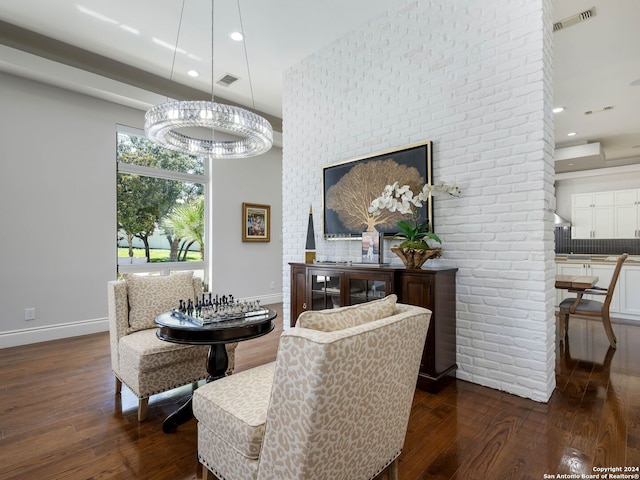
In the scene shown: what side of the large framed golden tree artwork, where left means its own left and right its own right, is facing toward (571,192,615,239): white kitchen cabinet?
back

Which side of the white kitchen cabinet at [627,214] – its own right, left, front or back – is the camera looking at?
front

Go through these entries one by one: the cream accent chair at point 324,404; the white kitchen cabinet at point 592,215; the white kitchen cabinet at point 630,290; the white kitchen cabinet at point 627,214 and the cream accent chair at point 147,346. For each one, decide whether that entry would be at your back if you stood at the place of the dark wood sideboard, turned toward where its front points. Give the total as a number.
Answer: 3

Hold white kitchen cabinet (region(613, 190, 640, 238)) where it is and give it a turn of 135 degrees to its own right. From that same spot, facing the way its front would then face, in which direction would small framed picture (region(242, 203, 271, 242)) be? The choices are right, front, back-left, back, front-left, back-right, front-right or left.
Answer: left

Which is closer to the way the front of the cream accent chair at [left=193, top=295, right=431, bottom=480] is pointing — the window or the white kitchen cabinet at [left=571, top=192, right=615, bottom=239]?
the window

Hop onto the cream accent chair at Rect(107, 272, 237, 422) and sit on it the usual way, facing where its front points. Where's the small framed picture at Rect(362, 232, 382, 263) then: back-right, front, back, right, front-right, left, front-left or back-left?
front-left

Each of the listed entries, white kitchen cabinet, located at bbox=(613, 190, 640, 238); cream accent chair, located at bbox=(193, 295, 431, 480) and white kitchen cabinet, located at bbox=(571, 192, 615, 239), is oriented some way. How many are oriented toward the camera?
2

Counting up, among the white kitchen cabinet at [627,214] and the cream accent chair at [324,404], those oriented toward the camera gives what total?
1

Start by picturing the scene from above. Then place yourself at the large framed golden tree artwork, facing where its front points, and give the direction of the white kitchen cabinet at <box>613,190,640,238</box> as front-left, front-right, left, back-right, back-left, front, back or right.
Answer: back

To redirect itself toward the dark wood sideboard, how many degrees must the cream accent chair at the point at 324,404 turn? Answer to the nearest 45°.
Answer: approximately 90° to its right

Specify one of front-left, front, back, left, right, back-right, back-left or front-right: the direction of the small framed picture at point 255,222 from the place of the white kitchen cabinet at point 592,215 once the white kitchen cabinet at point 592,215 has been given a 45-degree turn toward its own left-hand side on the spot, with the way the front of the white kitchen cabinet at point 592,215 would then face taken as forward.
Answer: right

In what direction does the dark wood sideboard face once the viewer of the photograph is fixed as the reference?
facing the viewer and to the left of the viewer

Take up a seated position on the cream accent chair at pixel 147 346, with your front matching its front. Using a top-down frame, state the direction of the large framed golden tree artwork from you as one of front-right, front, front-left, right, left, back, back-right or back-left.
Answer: front-left

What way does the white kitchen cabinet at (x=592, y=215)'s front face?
toward the camera

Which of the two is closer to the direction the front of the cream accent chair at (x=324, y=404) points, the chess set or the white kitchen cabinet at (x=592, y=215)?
the chess set

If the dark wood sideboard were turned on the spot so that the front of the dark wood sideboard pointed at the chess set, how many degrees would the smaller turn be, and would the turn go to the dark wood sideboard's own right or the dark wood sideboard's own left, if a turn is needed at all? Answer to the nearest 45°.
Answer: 0° — it already faces it

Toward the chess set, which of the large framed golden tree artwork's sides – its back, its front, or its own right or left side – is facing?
front

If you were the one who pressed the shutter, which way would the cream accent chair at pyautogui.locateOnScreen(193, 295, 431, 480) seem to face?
facing away from the viewer and to the left of the viewer
